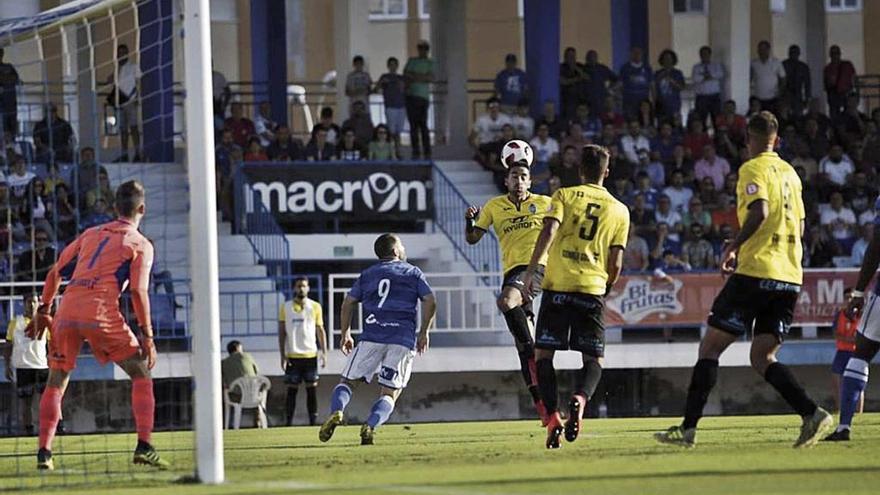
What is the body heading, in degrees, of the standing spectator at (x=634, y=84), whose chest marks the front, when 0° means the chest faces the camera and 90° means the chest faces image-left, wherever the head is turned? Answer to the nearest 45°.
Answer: approximately 0°

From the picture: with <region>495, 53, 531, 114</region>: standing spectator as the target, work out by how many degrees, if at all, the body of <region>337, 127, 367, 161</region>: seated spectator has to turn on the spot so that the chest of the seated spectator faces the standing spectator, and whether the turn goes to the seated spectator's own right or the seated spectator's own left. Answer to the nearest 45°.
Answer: approximately 90° to the seated spectator's own left

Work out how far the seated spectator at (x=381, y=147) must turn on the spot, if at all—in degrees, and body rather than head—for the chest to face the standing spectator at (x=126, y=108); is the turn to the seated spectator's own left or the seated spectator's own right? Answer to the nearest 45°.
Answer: approximately 45° to the seated spectator's own right

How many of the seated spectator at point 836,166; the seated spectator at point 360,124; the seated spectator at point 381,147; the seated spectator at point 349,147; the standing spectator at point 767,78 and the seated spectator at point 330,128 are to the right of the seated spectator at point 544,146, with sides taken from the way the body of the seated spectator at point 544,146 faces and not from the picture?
4

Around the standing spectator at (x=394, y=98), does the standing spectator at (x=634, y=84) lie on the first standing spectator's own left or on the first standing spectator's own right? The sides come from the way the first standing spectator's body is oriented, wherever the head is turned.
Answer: on the first standing spectator's own left

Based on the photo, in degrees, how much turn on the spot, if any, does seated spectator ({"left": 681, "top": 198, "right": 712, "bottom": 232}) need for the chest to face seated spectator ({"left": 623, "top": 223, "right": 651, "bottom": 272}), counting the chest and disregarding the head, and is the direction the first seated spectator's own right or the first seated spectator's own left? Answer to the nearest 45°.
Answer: approximately 45° to the first seated spectator's own right

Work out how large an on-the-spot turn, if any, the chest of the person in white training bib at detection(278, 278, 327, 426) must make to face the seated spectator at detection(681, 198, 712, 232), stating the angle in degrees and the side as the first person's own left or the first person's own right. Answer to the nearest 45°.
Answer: approximately 135° to the first person's own left

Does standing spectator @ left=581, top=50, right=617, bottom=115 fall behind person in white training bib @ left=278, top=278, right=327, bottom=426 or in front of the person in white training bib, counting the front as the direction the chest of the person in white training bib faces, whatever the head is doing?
behind

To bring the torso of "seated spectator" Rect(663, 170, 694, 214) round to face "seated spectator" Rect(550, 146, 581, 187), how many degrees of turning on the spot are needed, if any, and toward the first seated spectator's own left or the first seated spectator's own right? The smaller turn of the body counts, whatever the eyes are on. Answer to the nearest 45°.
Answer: approximately 90° to the first seated spectator's own right

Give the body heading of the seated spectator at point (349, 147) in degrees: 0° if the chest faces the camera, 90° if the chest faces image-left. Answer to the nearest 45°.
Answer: approximately 0°

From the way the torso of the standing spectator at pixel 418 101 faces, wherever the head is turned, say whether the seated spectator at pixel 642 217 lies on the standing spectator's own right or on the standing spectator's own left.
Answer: on the standing spectator's own left
